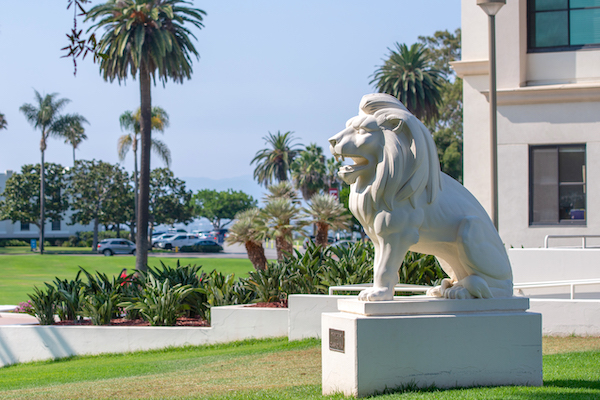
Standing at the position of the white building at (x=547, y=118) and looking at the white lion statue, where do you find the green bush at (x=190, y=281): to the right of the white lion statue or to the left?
right

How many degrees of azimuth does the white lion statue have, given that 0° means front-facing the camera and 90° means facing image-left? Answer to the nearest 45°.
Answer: approximately 90°

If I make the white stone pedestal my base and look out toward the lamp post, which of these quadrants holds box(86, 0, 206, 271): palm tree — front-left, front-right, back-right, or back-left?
front-left
